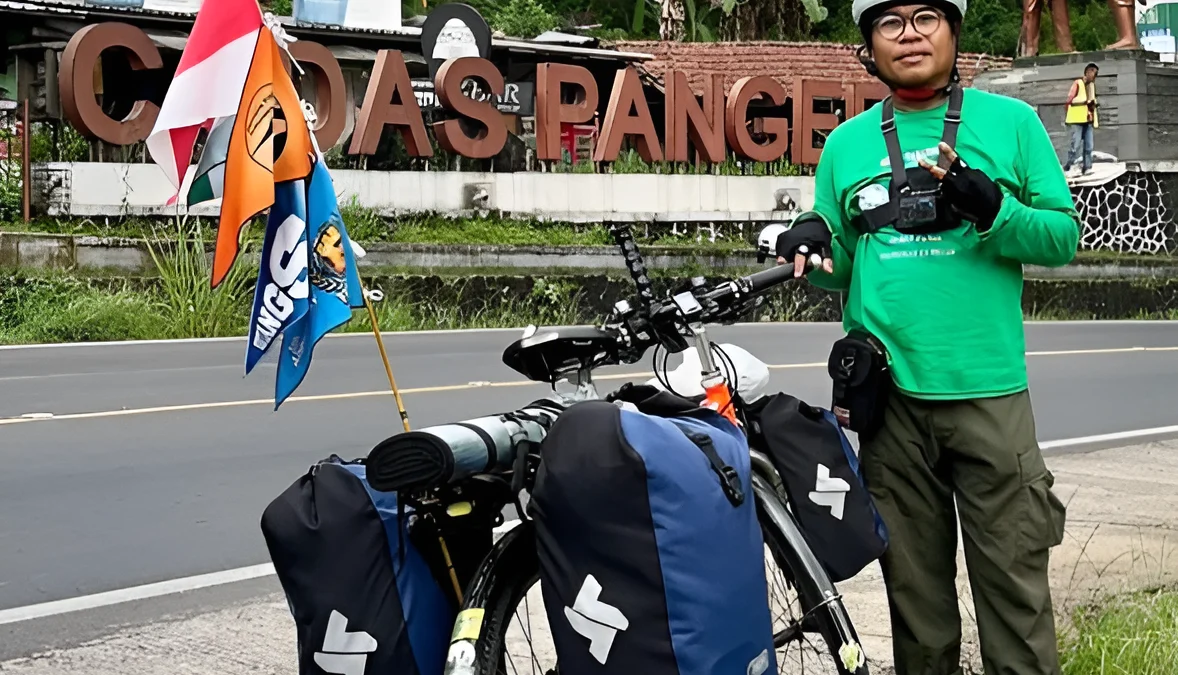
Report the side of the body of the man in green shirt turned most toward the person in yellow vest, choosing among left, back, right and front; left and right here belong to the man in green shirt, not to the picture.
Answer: back

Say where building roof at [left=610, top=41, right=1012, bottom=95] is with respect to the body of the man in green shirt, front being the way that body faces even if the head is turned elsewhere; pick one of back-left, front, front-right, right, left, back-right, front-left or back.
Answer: back

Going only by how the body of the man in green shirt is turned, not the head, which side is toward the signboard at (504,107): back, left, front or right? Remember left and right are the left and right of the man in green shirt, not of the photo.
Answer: back

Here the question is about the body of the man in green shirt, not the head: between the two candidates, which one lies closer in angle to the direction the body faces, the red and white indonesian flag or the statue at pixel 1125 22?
the red and white indonesian flag

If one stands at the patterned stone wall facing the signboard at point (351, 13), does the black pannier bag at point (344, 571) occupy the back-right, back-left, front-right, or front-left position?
front-left

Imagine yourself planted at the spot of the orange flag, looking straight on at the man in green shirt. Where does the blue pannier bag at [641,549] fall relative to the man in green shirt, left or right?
right

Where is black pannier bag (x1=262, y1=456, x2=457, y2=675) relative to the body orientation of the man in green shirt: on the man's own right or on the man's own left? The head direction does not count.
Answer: on the man's own right

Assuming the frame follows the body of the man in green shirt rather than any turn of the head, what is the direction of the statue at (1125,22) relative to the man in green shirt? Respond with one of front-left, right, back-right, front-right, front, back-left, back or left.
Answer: back

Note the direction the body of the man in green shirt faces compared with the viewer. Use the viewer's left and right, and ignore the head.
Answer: facing the viewer

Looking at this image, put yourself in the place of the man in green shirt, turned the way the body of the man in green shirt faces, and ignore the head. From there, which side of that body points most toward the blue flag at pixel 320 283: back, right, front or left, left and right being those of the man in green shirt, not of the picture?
right
